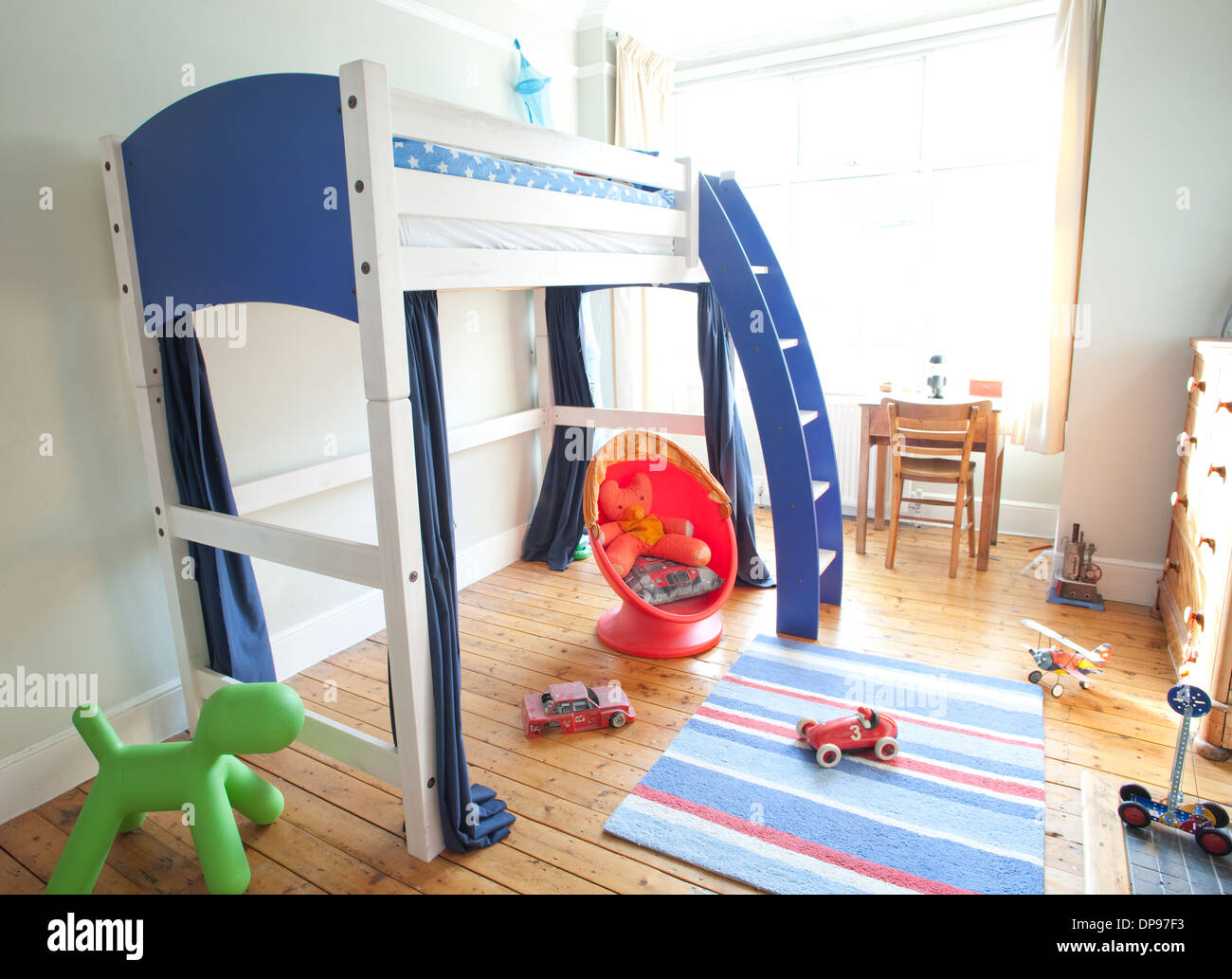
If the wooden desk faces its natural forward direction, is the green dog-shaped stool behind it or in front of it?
in front

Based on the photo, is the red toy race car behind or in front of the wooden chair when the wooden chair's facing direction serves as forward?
behind

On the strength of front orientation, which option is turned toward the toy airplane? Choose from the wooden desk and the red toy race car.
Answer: the wooden desk

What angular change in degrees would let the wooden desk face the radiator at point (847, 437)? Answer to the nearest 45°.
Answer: approximately 135° to its right

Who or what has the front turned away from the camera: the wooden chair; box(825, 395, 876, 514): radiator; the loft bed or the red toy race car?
the wooden chair

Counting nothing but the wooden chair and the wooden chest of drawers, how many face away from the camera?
1

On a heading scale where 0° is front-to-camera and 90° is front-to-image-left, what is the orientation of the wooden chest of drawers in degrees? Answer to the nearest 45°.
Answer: approximately 90°

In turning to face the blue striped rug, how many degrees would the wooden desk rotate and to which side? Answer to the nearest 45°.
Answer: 0° — it already faces it

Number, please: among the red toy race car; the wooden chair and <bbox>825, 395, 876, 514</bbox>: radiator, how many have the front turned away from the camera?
1
